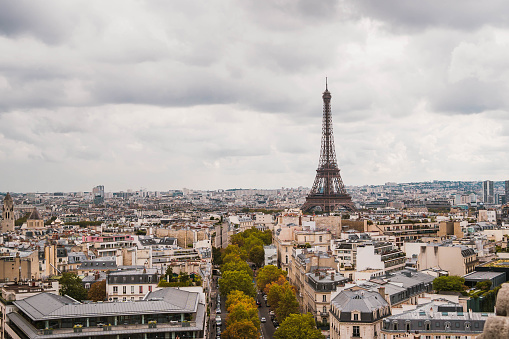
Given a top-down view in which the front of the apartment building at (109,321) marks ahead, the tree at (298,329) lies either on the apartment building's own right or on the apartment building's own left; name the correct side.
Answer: on the apartment building's own left

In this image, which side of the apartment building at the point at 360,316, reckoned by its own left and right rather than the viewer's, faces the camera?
front

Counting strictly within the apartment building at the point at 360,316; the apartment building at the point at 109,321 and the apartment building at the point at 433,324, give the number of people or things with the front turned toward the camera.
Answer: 3

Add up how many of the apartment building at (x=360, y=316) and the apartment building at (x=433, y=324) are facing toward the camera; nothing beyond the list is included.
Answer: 2

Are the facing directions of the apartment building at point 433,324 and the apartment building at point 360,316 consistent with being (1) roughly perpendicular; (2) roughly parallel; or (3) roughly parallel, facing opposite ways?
roughly parallel

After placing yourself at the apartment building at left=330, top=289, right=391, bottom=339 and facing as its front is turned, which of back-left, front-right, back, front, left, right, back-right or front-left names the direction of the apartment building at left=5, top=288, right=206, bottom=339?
front-right

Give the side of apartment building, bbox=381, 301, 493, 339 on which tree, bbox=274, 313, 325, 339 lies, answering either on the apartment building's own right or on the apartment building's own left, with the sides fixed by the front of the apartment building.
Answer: on the apartment building's own right

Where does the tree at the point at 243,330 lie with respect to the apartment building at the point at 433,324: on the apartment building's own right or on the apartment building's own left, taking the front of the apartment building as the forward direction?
on the apartment building's own right

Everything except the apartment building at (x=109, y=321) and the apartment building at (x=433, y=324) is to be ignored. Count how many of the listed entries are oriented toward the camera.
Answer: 2

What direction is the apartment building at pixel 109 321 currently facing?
toward the camera
